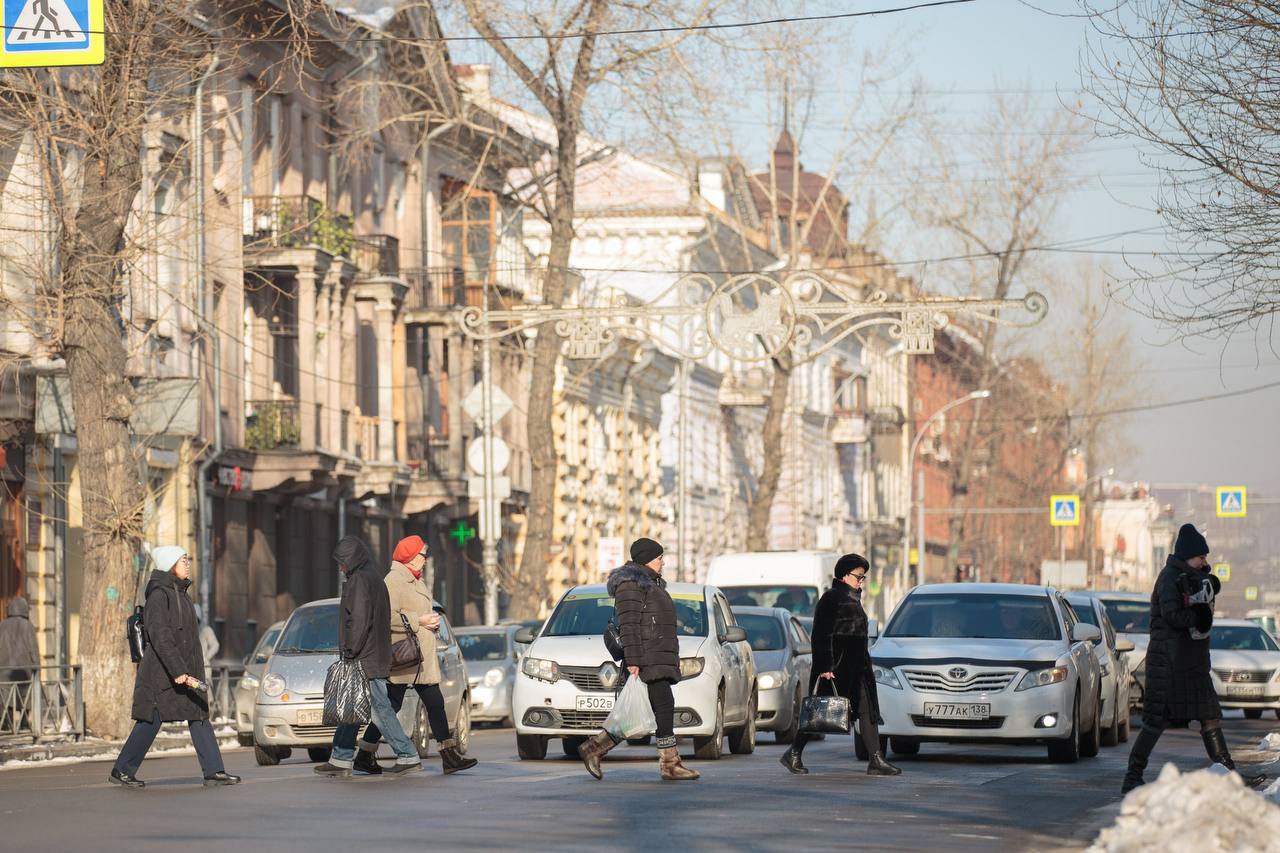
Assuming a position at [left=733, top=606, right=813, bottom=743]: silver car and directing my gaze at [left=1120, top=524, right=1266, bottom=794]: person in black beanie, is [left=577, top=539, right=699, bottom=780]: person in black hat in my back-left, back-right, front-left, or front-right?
front-right

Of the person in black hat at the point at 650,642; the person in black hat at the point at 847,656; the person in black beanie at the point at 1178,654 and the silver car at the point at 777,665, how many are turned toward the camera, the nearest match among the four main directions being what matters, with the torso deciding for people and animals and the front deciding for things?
1

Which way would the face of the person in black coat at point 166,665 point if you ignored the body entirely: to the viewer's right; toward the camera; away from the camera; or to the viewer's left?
to the viewer's right

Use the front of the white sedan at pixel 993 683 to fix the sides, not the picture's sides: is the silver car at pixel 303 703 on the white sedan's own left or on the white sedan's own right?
on the white sedan's own right

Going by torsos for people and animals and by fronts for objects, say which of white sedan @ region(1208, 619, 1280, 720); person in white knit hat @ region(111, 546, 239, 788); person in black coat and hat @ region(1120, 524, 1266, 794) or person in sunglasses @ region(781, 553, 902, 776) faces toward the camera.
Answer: the white sedan

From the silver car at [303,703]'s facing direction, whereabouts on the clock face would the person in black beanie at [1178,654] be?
The person in black beanie is roughly at 9 o'clock from the silver car.

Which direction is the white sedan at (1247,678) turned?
toward the camera

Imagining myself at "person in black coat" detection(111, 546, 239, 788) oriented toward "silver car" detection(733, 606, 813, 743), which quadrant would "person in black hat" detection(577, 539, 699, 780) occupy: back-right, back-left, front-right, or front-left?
front-right

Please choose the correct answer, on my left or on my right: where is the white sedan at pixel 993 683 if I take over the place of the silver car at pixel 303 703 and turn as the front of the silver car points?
on my left

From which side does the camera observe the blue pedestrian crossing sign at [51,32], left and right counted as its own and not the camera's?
front
